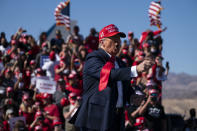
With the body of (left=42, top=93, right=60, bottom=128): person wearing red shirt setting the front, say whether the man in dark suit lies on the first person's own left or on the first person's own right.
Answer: on the first person's own left

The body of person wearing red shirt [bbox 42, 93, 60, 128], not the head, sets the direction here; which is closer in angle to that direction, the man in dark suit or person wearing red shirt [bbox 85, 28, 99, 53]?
the man in dark suit

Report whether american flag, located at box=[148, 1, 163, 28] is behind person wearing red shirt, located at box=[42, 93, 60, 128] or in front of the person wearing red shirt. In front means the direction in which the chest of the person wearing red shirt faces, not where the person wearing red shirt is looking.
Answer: behind

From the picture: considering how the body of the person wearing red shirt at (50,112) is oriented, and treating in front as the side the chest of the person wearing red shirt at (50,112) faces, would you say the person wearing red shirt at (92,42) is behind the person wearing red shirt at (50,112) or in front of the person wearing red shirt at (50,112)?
behind

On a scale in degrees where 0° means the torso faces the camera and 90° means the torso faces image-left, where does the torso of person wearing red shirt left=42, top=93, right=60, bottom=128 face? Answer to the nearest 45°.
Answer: approximately 45°
